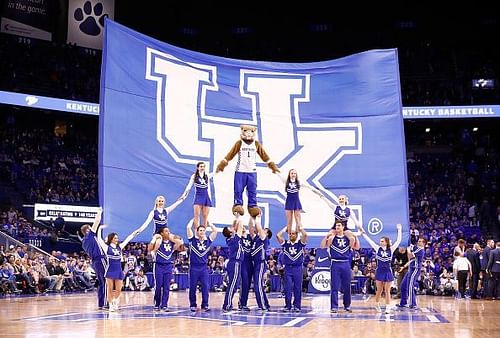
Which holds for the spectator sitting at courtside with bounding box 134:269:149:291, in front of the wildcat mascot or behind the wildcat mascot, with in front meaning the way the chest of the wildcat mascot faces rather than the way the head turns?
behind

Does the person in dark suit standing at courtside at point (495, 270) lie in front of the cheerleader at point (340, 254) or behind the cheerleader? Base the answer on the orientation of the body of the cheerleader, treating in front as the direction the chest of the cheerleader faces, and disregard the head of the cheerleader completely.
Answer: behind

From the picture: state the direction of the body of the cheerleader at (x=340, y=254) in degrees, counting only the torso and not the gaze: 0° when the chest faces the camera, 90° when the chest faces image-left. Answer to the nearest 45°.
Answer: approximately 0°

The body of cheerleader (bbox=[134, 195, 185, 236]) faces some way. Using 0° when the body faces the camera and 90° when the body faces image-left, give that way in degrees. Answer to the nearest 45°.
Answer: approximately 0°

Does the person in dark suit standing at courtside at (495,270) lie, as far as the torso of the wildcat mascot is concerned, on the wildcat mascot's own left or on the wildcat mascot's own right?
on the wildcat mascot's own left

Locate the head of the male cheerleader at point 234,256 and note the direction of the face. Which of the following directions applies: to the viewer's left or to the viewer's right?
to the viewer's right
